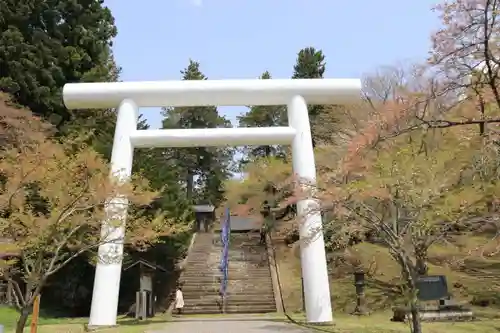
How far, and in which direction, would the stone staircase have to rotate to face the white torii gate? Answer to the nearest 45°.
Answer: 0° — it already faces it

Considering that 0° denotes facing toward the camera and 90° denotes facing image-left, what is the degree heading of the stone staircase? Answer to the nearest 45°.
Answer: approximately 0°
